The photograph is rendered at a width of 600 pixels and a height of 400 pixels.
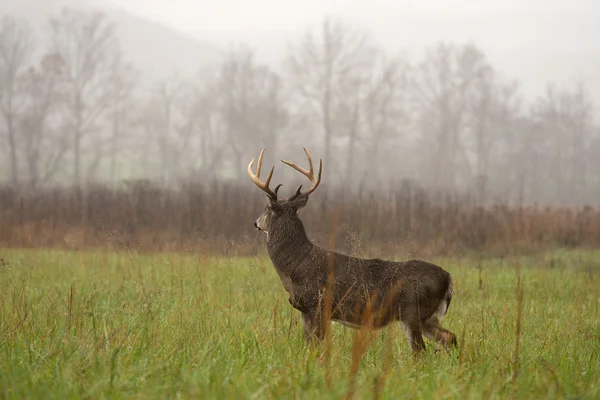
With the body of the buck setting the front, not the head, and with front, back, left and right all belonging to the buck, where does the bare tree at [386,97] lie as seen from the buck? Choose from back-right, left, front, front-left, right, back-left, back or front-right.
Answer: right

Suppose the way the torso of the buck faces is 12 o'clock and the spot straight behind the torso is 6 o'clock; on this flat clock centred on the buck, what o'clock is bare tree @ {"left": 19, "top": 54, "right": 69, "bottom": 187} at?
The bare tree is roughly at 2 o'clock from the buck.

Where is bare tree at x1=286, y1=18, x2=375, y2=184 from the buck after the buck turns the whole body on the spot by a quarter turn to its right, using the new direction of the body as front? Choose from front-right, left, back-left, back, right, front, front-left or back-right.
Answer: front

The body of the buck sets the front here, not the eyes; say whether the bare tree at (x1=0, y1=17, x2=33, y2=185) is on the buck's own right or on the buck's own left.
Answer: on the buck's own right

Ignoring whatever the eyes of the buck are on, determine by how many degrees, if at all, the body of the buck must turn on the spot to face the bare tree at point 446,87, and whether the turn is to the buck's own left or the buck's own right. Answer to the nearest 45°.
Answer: approximately 90° to the buck's own right

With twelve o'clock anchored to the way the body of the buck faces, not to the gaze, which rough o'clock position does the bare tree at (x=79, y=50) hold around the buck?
The bare tree is roughly at 2 o'clock from the buck.

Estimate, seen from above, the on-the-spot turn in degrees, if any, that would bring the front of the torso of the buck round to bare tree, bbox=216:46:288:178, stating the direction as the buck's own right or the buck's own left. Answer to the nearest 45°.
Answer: approximately 90° to the buck's own right

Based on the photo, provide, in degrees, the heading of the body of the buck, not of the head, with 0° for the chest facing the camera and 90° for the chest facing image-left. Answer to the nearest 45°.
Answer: approximately 90°
